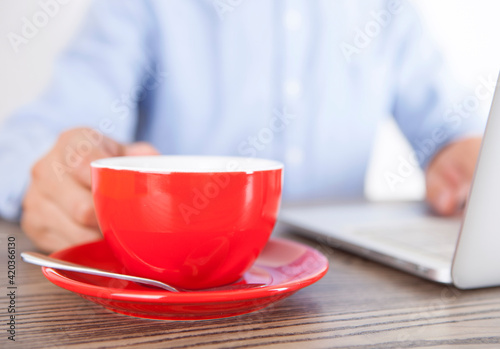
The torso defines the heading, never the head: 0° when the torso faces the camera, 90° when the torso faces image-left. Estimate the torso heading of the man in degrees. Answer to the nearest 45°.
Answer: approximately 0°

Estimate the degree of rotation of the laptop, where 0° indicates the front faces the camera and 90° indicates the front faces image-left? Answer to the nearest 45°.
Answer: approximately 135°

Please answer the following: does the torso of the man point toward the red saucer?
yes

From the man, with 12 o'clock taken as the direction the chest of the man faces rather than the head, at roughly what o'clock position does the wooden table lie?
The wooden table is roughly at 12 o'clock from the man.

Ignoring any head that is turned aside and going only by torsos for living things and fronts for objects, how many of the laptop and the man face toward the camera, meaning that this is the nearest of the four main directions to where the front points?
1
